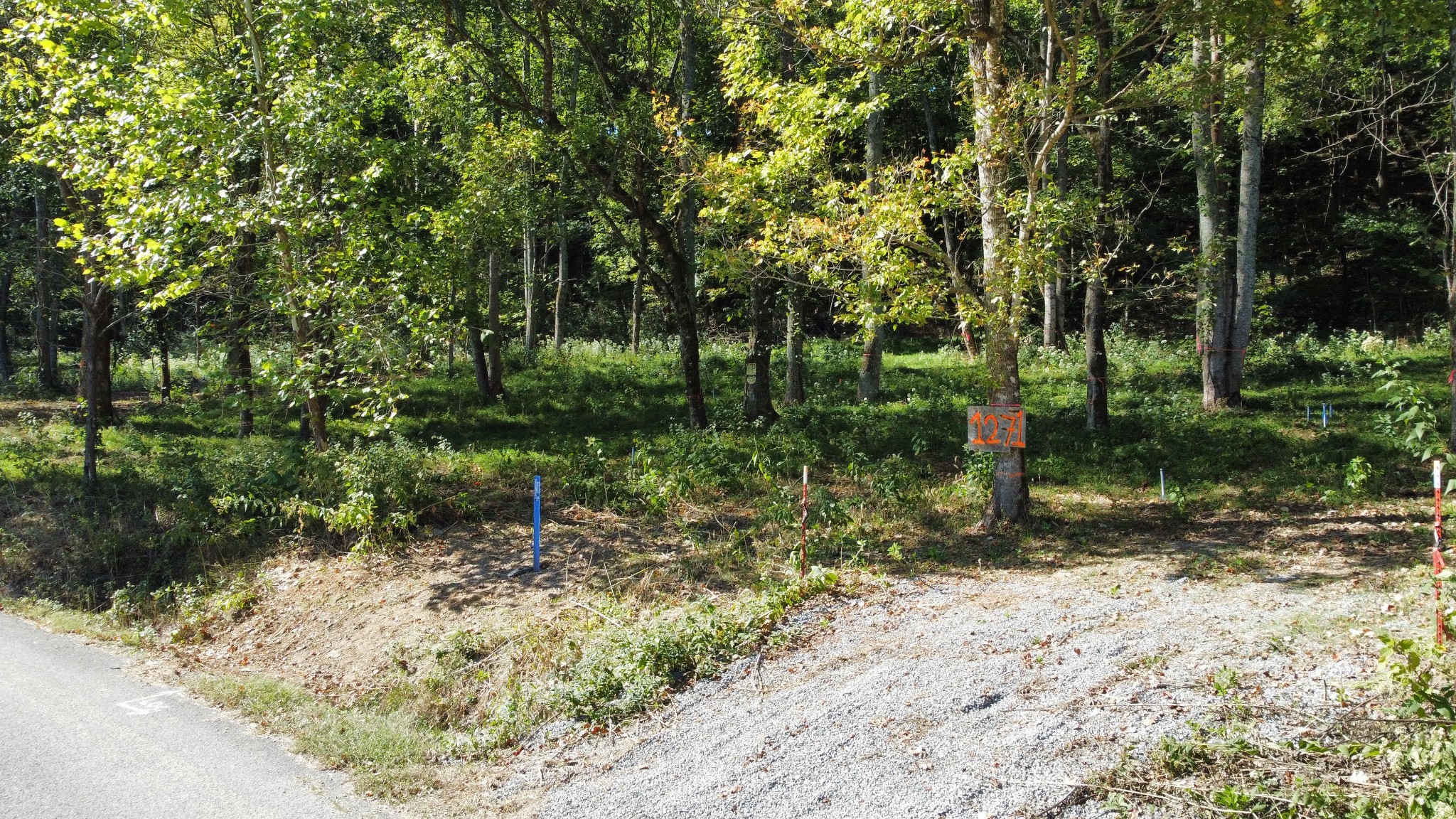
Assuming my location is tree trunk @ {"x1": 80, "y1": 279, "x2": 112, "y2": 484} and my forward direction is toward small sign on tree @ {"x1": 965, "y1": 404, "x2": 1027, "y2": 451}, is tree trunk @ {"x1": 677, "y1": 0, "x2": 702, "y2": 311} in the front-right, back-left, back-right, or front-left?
front-left

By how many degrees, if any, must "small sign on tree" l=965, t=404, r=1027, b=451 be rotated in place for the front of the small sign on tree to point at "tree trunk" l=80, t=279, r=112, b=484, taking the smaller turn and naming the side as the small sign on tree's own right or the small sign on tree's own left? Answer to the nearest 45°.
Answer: approximately 90° to the small sign on tree's own right

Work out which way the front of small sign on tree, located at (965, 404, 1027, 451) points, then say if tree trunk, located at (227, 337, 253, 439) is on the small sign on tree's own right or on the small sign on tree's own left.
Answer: on the small sign on tree's own right

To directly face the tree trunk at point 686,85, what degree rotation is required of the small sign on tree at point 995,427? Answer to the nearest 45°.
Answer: approximately 135° to its right

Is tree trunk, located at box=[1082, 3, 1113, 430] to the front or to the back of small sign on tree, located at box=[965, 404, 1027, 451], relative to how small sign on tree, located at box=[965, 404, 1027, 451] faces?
to the back

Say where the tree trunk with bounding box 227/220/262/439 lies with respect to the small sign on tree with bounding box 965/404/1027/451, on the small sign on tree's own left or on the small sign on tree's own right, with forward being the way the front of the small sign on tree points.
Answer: on the small sign on tree's own right

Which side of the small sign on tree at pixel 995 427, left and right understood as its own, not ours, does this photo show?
front

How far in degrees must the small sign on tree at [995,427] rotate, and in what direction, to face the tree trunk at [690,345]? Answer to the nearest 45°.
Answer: approximately 135° to its right

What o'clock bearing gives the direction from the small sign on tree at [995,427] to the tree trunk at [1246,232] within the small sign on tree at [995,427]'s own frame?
The tree trunk is roughly at 7 o'clock from the small sign on tree.
